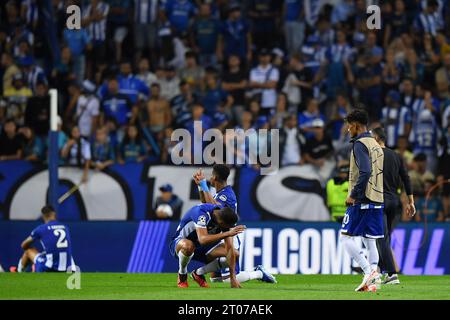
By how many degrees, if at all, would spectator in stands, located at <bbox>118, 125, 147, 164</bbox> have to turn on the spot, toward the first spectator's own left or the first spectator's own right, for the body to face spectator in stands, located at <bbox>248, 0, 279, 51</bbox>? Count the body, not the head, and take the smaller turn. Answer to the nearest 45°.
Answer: approximately 135° to the first spectator's own left

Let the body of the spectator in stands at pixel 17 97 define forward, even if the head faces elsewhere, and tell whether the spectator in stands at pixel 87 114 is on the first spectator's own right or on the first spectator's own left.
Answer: on the first spectator's own left

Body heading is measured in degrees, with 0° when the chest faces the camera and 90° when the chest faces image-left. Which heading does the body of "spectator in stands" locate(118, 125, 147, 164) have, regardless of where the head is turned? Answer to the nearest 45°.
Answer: approximately 0°
